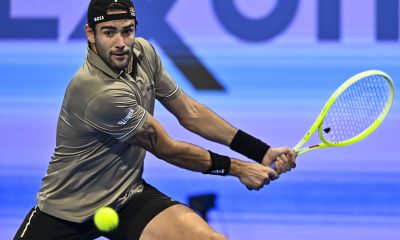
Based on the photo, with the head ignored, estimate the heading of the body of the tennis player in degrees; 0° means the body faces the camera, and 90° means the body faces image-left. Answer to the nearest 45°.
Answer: approximately 315°
